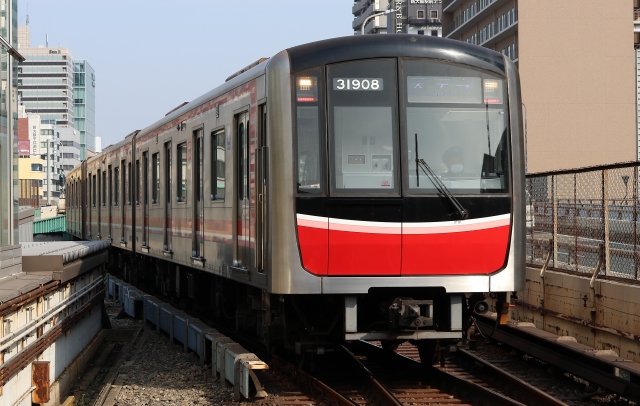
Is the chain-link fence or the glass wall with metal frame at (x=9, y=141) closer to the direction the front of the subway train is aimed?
the chain-link fence

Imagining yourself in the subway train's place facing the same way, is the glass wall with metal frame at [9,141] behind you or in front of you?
behind

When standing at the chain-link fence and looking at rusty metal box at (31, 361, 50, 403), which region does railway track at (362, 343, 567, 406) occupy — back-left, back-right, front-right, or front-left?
front-left

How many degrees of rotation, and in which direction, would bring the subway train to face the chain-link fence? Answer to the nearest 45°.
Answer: approximately 90° to its left

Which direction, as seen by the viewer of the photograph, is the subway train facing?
facing the viewer and to the right of the viewer
